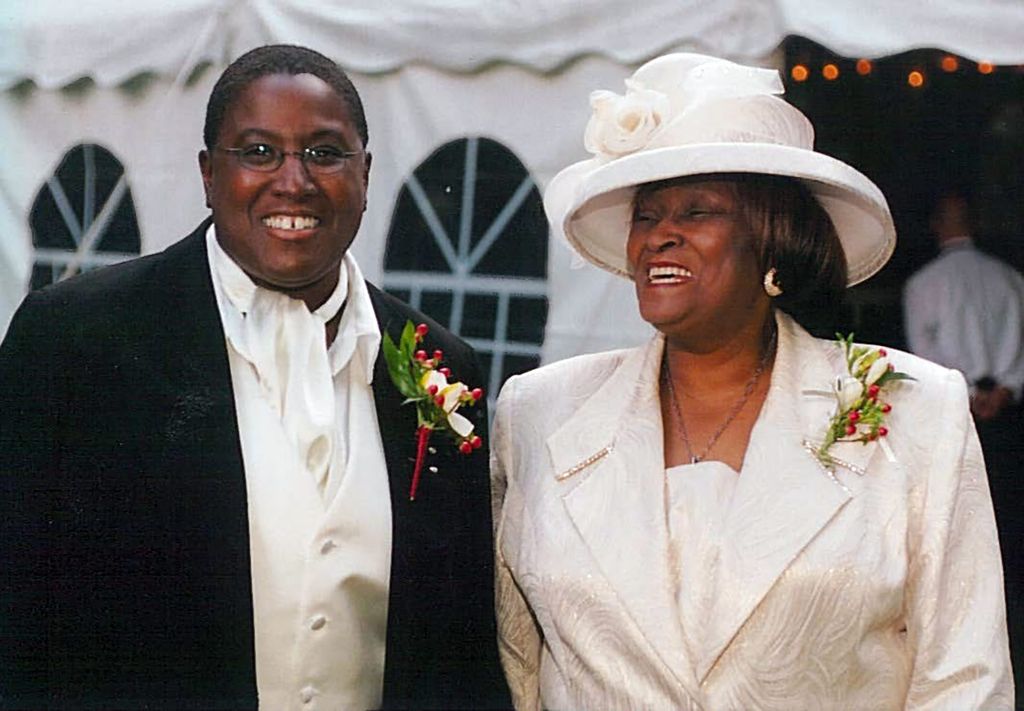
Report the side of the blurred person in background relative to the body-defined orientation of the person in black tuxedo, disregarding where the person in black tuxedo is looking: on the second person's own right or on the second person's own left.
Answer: on the second person's own left

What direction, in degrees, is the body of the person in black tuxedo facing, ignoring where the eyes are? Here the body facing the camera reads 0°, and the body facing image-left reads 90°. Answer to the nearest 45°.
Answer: approximately 315°

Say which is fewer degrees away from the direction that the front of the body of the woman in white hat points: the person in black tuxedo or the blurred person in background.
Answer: the person in black tuxedo

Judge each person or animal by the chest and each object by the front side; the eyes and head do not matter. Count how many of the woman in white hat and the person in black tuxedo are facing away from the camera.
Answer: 0

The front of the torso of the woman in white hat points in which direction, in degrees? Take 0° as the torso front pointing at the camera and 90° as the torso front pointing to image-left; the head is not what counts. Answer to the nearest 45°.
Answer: approximately 45°

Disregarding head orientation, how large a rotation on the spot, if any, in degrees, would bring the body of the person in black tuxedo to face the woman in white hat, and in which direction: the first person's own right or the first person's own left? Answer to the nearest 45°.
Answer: approximately 45° to the first person's own left

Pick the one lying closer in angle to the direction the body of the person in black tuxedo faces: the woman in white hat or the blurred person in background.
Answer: the woman in white hat

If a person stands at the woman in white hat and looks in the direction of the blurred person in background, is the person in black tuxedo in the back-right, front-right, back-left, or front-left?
back-left
